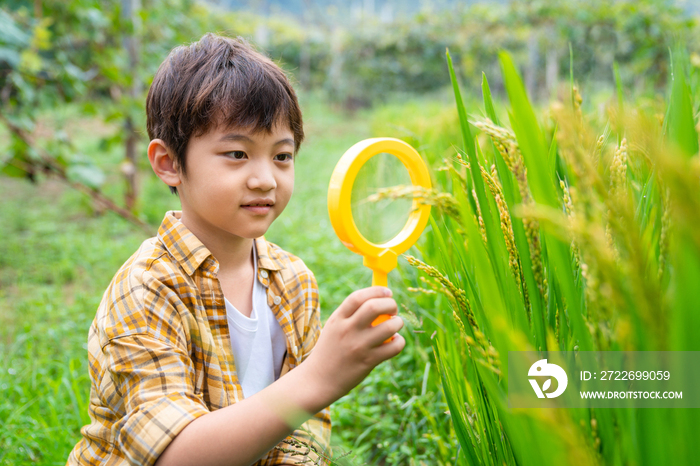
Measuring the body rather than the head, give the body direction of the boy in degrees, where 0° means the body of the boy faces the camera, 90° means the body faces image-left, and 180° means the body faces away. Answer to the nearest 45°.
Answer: approximately 315°

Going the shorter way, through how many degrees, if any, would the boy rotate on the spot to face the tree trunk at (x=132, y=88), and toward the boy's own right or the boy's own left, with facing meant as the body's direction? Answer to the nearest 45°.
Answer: approximately 135° to the boy's own left
